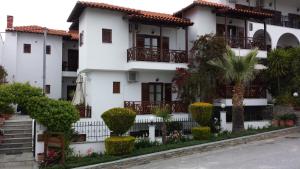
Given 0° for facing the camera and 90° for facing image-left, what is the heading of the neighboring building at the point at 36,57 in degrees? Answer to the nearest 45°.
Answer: approximately 315°

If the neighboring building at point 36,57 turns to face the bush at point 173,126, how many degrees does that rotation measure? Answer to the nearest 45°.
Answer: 0° — it already faces it

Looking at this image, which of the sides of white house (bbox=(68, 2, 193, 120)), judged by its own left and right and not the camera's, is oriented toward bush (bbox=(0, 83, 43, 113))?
right

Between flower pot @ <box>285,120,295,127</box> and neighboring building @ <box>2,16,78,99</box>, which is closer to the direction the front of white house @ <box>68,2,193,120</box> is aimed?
the flower pot

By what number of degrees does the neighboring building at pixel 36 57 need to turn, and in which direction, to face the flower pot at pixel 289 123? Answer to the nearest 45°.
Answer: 0° — it already faces it
